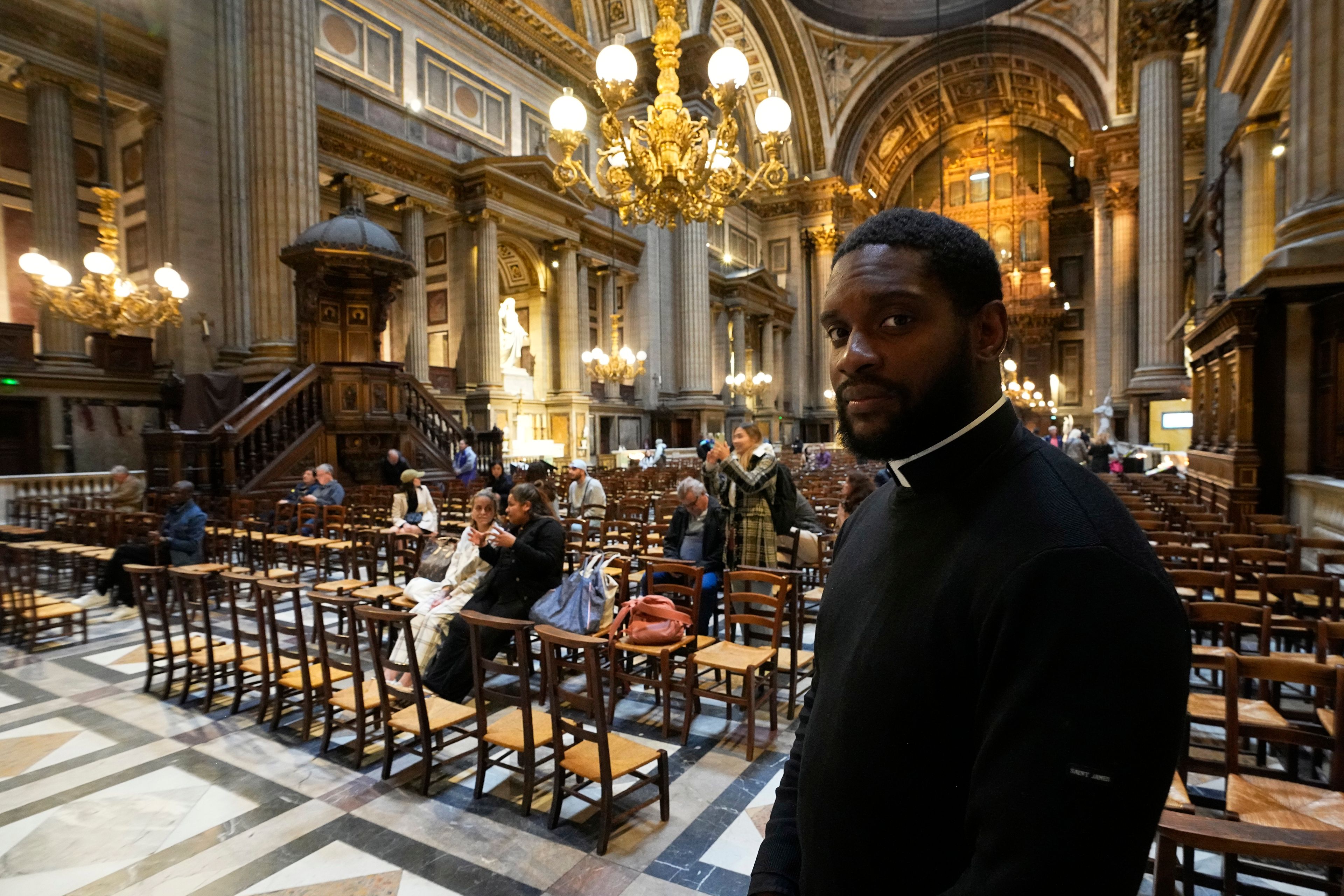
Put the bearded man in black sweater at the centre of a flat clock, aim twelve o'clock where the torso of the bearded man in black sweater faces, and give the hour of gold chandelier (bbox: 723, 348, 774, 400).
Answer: The gold chandelier is roughly at 4 o'clock from the bearded man in black sweater.

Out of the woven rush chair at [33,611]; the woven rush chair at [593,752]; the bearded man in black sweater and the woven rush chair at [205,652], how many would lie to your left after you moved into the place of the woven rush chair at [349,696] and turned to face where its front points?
2

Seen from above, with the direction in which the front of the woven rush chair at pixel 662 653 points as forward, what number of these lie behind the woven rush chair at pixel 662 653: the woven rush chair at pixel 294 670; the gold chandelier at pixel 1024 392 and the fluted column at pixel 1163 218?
2

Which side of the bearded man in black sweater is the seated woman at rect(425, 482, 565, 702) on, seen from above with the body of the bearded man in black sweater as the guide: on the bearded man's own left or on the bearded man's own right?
on the bearded man's own right

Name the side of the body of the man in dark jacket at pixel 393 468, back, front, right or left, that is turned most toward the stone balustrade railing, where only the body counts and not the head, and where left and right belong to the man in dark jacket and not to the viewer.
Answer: right

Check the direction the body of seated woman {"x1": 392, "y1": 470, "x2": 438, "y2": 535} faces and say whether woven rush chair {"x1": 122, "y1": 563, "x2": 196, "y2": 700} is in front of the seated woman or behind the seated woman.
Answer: in front

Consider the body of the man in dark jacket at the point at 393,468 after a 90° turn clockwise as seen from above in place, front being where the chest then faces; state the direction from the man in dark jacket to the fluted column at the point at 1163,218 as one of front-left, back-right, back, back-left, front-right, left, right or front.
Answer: back

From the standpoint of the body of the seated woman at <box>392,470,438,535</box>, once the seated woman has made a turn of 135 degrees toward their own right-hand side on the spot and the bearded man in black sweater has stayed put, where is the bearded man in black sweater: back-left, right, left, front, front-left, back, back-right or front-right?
back-left

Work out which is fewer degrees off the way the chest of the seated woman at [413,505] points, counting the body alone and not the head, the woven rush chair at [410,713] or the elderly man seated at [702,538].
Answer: the woven rush chair

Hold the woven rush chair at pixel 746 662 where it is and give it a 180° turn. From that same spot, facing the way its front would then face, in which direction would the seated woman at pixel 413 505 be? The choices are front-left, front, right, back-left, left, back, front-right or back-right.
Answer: left

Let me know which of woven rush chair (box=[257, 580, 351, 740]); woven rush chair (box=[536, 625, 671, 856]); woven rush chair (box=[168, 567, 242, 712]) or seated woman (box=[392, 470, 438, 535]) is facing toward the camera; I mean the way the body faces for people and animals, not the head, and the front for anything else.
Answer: the seated woman

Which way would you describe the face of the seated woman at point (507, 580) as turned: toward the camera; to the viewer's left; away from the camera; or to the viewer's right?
to the viewer's left

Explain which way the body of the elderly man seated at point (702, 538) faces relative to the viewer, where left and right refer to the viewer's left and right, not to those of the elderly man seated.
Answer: facing the viewer and to the left of the viewer

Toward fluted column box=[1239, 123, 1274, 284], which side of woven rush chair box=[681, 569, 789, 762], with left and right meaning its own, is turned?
back

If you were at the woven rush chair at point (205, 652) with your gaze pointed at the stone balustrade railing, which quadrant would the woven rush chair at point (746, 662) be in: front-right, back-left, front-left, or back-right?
back-right
